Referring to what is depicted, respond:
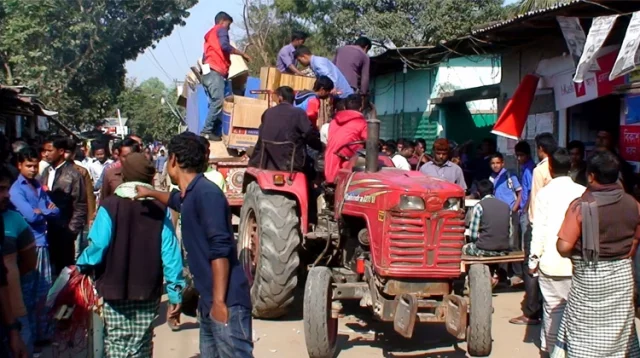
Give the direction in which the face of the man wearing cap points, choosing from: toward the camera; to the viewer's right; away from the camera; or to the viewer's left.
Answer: away from the camera

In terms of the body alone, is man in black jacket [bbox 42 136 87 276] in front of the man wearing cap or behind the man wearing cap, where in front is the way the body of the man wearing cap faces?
in front

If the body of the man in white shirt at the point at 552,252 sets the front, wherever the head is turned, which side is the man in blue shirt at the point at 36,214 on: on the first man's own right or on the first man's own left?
on the first man's own left

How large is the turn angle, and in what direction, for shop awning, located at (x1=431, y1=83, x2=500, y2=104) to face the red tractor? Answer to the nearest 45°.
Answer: approximately 45° to its left

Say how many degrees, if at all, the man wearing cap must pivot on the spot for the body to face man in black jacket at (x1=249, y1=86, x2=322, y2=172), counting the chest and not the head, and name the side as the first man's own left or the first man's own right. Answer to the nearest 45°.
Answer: approximately 45° to the first man's own right

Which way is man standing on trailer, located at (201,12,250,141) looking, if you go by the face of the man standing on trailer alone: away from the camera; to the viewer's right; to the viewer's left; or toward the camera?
to the viewer's right

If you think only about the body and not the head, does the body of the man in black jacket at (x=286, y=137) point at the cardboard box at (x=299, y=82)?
yes

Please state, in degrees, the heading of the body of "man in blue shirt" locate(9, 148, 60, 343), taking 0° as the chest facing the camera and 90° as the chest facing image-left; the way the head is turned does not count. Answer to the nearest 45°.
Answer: approximately 315°

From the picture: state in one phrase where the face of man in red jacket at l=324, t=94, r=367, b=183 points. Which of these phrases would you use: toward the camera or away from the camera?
away from the camera

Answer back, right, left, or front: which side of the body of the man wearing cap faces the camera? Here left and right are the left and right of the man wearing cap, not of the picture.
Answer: back

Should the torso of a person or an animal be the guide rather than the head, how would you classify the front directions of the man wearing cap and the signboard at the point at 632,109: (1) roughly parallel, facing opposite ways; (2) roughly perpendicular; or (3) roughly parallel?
roughly perpendicular

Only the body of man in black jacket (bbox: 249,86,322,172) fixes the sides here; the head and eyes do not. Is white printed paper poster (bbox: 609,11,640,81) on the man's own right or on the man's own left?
on the man's own right

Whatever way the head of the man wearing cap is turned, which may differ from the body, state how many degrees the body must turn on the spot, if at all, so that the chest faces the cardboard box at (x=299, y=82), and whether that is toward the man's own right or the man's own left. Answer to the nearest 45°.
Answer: approximately 45° to the man's own right
